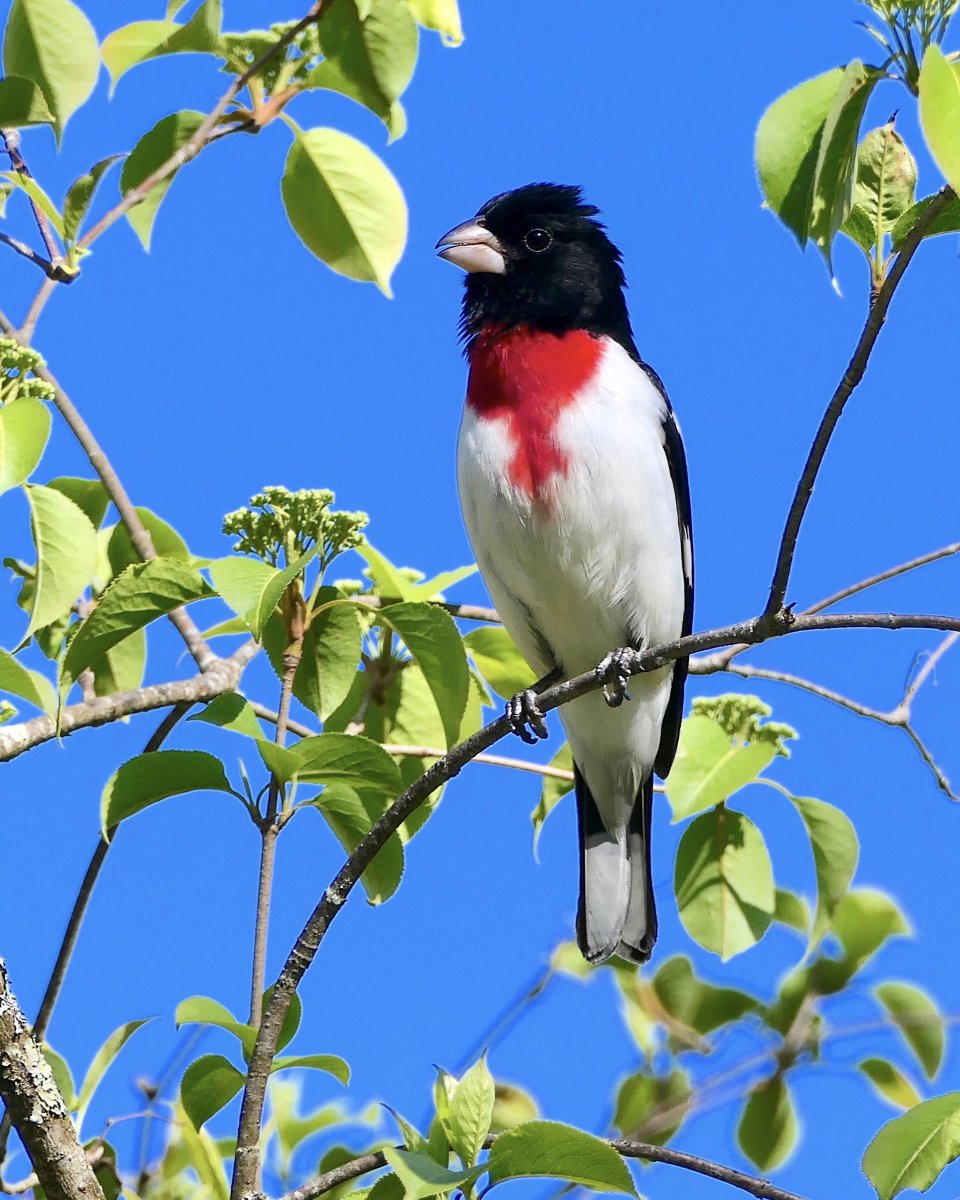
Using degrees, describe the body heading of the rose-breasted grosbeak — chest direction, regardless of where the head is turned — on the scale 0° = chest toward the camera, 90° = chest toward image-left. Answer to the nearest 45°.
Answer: approximately 45°
